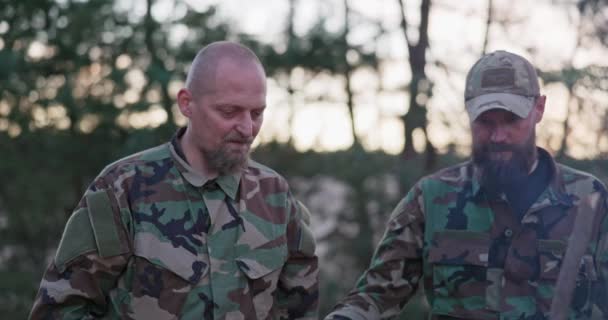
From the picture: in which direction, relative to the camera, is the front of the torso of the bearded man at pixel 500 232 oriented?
toward the camera

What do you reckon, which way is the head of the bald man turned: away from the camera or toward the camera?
toward the camera

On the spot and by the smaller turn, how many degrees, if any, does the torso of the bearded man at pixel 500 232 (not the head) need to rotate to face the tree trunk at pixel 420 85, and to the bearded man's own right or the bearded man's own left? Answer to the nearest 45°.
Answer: approximately 180°

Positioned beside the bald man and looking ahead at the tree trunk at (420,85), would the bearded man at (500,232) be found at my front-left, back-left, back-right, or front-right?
front-right

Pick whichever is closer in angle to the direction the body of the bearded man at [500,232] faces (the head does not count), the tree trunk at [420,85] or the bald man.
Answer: the bald man

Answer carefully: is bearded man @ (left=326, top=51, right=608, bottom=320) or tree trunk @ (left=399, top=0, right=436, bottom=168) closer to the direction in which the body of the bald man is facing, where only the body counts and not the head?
the bearded man

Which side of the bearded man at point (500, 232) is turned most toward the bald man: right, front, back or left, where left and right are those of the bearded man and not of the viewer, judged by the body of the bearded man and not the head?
right

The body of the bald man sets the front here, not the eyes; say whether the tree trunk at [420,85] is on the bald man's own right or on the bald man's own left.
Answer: on the bald man's own left

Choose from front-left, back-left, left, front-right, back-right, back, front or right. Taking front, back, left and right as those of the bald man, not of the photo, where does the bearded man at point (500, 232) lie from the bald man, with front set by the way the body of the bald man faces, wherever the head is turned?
front-left

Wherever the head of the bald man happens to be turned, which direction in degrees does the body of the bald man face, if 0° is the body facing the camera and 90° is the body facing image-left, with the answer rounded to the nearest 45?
approximately 315°

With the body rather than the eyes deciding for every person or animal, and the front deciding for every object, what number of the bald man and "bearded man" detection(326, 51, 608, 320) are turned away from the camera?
0
